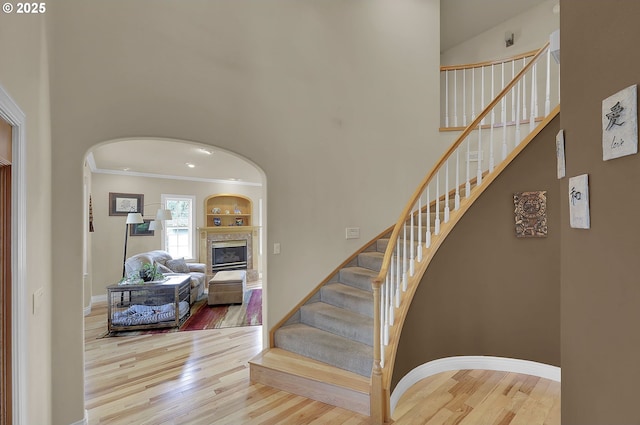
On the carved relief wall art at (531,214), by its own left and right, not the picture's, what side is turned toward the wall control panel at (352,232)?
right

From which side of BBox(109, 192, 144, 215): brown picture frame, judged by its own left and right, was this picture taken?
front

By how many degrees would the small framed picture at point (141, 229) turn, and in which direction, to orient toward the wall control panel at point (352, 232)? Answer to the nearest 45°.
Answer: approximately 45° to its left

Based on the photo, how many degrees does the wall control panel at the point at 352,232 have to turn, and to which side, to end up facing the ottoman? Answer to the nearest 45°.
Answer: approximately 135° to its right

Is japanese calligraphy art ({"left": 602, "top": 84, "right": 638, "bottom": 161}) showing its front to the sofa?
no

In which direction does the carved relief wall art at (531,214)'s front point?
toward the camera

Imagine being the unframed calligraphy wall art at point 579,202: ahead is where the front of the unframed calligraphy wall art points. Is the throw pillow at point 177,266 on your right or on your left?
on your right

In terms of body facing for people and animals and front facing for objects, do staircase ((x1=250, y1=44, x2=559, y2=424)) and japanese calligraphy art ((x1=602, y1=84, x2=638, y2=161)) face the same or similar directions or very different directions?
same or similar directions

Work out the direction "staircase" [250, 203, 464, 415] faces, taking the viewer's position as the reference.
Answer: facing the viewer and to the left of the viewer

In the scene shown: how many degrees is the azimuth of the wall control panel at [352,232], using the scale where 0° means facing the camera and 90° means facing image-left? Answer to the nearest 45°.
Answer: approximately 0°

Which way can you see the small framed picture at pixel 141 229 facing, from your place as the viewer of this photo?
facing the viewer

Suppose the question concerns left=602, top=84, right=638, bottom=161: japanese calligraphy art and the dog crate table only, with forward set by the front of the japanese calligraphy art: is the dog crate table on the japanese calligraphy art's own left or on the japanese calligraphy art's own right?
on the japanese calligraphy art's own right

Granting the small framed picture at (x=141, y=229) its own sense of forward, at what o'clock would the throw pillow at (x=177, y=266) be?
The throw pillow is roughly at 11 o'clock from the small framed picture.

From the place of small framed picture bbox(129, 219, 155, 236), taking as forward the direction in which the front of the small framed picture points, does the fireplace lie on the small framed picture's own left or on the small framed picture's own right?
on the small framed picture's own left
